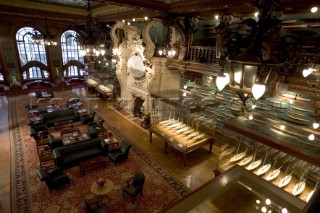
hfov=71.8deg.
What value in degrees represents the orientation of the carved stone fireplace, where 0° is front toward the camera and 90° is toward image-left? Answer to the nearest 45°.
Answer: approximately 45°

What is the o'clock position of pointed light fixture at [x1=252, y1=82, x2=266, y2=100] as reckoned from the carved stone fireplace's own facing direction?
The pointed light fixture is roughly at 10 o'clock from the carved stone fireplace.
